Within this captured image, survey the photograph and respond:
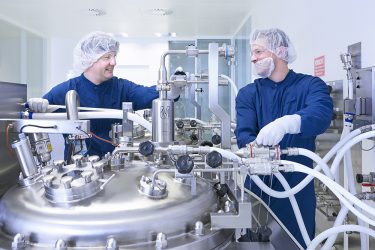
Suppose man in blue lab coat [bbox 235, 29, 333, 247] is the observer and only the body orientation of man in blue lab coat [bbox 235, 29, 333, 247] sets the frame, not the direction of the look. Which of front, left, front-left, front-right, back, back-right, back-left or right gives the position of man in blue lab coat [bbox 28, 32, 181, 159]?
front-right

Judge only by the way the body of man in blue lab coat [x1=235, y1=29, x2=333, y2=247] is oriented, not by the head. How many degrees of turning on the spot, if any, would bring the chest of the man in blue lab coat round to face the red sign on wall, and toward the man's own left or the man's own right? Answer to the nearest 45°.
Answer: approximately 135° to the man's own right

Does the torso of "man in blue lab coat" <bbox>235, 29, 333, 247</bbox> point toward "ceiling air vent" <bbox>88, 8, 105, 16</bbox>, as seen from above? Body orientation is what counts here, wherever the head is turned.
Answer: no

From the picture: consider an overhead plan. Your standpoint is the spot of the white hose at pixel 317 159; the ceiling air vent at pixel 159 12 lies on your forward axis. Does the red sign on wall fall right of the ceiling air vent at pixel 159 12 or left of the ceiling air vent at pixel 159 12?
right

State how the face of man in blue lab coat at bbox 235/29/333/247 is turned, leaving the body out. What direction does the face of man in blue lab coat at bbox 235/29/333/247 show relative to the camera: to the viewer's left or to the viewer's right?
to the viewer's left

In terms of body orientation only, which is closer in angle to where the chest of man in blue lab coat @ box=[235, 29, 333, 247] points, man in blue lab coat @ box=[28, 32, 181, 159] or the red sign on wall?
the man in blue lab coat

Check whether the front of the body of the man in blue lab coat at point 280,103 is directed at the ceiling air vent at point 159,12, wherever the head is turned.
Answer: no

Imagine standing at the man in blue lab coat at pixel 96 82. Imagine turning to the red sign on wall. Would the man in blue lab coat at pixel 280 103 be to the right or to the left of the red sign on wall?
right

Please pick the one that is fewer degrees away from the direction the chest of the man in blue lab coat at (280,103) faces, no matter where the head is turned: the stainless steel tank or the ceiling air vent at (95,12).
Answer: the stainless steel tank

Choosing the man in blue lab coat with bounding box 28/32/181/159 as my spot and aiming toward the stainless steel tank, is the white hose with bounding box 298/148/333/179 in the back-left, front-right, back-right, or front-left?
front-left

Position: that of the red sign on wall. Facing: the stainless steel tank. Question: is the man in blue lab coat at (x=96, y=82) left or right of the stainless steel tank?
right

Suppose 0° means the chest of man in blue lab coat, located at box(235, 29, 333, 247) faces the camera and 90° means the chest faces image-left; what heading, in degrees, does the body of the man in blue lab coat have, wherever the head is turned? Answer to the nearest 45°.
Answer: approximately 45°

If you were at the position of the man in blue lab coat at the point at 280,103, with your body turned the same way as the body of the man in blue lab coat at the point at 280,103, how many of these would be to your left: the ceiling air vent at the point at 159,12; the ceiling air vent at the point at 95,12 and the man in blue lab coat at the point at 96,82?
0
